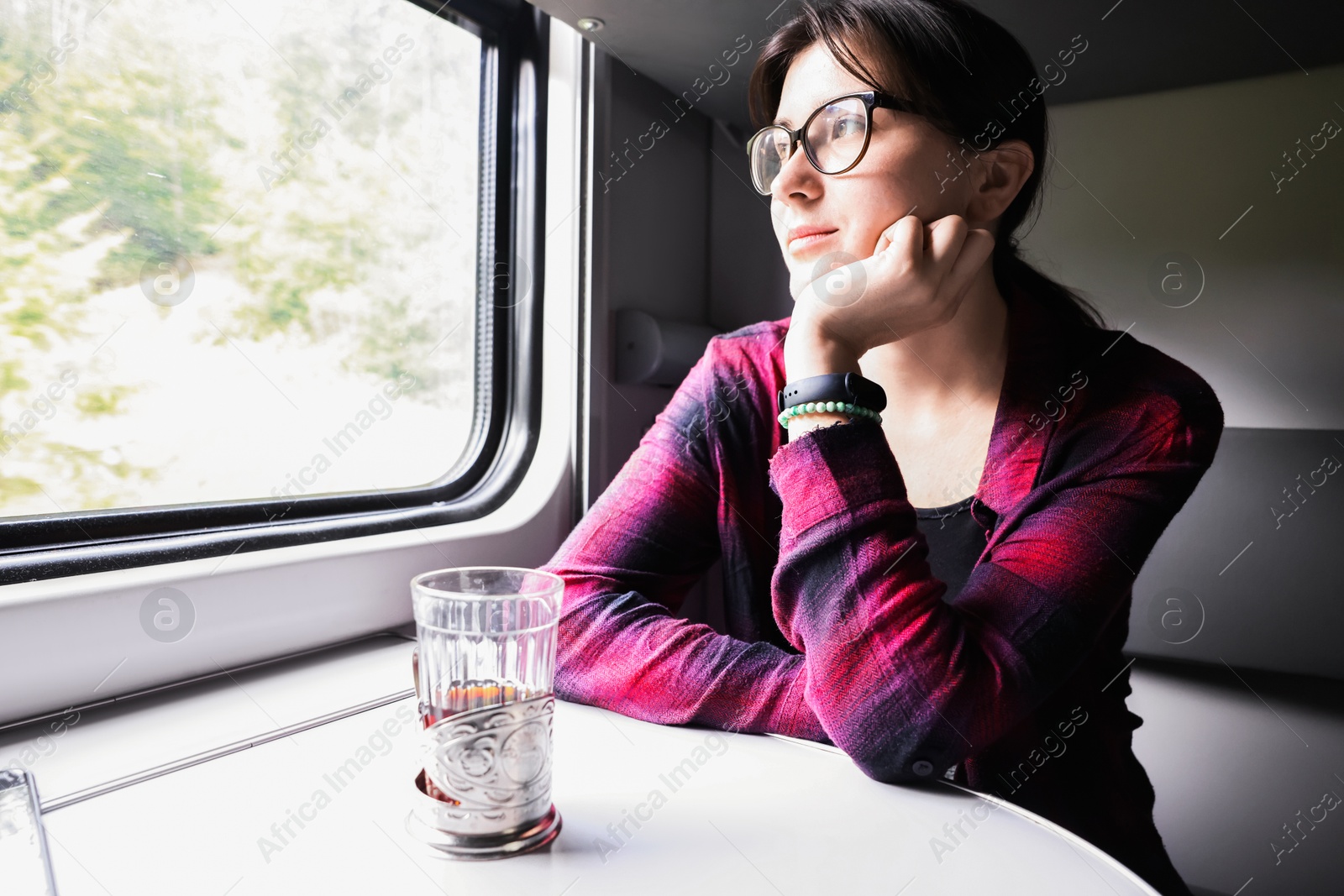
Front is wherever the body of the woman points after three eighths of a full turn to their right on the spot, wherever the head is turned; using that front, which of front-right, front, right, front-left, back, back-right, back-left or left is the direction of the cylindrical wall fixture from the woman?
front-left

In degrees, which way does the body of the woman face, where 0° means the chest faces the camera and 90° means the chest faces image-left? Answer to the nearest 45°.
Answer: approximately 45°

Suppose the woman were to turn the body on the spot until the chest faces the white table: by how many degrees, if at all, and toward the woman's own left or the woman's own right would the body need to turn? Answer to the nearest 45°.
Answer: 0° — they already face it
